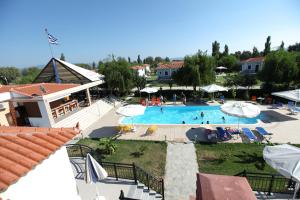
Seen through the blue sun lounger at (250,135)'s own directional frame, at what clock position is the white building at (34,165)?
The white building is roughly at 2 o'clock from the blue sun lounger.

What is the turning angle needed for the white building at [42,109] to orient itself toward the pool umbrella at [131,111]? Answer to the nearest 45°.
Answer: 0° — it already faces it

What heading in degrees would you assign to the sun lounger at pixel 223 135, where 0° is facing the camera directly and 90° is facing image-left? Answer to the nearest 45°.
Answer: approximately 315°

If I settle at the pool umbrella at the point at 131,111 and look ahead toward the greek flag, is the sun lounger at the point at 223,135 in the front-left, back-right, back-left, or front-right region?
back-right

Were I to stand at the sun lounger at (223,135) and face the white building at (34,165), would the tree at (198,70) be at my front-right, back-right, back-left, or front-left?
back-right

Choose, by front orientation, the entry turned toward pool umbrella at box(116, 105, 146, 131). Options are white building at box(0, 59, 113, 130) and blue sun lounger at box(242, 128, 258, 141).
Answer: the white building

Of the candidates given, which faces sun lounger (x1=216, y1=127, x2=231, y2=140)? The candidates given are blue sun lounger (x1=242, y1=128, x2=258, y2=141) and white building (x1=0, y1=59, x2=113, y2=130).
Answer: the white building

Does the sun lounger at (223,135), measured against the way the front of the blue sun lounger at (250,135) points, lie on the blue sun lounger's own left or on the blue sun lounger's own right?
on the blue sun lounger's own right
